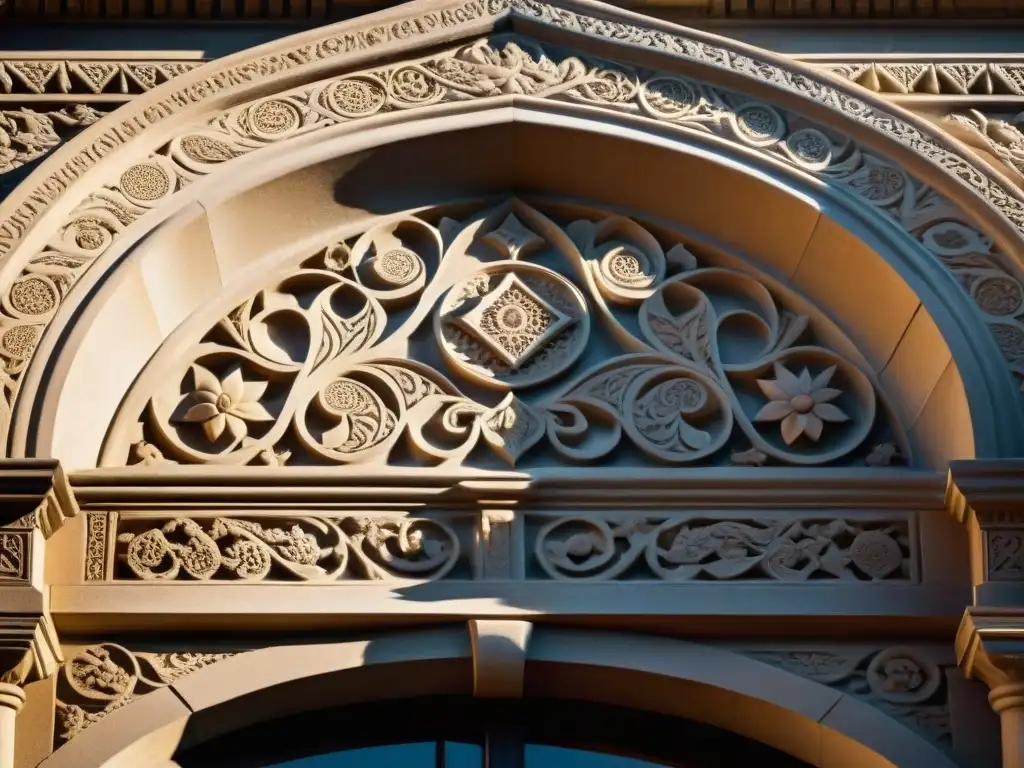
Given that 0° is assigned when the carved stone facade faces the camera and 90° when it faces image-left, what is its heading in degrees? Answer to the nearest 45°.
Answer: approximately 0°
